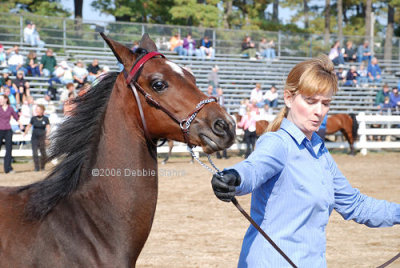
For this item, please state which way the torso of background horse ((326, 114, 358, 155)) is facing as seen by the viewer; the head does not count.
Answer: to the viewer's left

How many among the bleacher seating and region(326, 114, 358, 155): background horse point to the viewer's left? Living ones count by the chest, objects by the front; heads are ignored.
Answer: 1

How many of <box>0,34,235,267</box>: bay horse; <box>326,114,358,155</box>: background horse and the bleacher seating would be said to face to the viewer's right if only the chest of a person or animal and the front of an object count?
1

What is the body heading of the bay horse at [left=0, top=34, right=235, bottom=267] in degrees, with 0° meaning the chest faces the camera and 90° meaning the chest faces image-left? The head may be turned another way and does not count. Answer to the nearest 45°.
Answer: approximately 270°

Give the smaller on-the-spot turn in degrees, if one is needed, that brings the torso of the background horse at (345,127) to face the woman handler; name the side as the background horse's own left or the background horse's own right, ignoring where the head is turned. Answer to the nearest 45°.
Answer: approximately 90° to the background horse's own left

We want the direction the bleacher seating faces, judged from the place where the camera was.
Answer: facing the viewer

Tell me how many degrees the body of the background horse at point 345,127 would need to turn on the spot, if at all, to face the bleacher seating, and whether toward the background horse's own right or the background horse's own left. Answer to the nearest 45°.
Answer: approximately 45° to the background horse's own right

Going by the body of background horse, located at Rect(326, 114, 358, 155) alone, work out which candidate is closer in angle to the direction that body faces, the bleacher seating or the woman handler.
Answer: the bleacher seating

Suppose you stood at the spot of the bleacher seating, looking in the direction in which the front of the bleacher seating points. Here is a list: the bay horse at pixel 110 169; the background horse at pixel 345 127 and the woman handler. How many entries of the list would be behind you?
0

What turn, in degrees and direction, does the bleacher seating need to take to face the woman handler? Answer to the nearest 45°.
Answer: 0° — it already faces them
